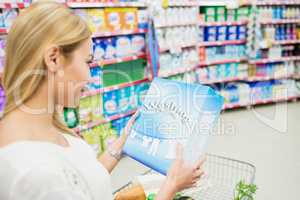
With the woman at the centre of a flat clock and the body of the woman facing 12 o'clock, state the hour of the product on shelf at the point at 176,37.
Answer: The product on shelf is roughly at 11 o'clock from the woman.

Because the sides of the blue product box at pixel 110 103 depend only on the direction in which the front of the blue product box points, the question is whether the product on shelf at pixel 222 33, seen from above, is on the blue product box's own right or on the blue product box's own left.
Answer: on the blue product box's own left

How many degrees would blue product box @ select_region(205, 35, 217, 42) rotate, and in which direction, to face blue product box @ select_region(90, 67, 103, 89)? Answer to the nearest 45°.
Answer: approximately 45° to its right

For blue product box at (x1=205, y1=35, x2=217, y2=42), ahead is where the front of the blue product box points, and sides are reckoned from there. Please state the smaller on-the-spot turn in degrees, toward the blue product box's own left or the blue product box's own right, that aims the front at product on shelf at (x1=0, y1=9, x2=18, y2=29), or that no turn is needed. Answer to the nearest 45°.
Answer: approximately 45° to the blue product box's own right

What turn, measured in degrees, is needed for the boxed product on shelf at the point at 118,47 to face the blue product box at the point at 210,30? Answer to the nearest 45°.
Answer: approximately 90° to its left

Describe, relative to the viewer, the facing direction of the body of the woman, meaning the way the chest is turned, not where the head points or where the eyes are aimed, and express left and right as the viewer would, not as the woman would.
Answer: facing away from the viewer and to the right of the viewer

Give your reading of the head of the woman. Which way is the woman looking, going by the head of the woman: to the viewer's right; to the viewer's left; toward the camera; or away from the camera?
to the viewer's right

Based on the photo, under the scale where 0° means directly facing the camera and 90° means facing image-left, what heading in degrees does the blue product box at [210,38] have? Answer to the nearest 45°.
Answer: approximately 0°

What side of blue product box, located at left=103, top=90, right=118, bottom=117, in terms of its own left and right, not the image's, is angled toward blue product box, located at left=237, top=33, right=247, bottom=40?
left

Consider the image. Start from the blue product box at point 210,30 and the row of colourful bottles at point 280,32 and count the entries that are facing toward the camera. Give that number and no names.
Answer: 2
